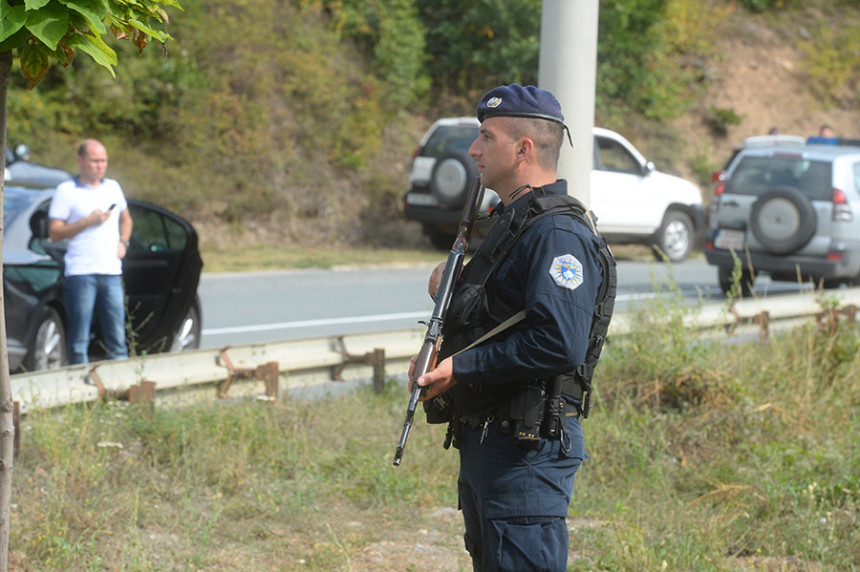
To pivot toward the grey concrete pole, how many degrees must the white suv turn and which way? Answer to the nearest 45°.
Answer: approximately 135° to its right

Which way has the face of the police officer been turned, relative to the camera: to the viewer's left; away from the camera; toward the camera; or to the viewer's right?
to the viewer's left

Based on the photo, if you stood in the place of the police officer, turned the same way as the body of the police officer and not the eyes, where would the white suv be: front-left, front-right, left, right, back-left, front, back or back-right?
right

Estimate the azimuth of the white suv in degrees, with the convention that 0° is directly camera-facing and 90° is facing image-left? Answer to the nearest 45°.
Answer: approximately 225°

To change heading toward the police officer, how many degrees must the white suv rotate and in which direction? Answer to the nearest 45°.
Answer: approximately 135° to its right

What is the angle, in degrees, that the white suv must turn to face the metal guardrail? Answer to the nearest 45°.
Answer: approximately 135° to its right

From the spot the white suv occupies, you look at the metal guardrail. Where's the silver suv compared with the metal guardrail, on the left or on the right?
left

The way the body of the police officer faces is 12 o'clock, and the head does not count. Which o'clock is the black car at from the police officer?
The black car is roughly at 2 o'clock from the police officer.

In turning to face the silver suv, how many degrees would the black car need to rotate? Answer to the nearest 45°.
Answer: approximately 135° to its left

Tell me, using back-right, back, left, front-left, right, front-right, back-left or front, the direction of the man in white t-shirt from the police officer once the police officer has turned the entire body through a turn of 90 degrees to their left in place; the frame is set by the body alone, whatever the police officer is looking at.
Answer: back-right

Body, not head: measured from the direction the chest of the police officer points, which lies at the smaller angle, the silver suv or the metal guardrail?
the metal guardrail

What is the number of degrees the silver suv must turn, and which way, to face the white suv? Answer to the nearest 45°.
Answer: approximately 90° to its left

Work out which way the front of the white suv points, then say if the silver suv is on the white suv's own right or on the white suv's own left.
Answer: on the white suv's own right

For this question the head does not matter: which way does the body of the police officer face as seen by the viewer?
to the viewer's left

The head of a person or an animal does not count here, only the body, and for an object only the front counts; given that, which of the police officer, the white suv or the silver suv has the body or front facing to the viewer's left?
the police officer

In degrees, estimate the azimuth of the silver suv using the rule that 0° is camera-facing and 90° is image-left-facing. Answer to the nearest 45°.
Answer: approximately 225°
